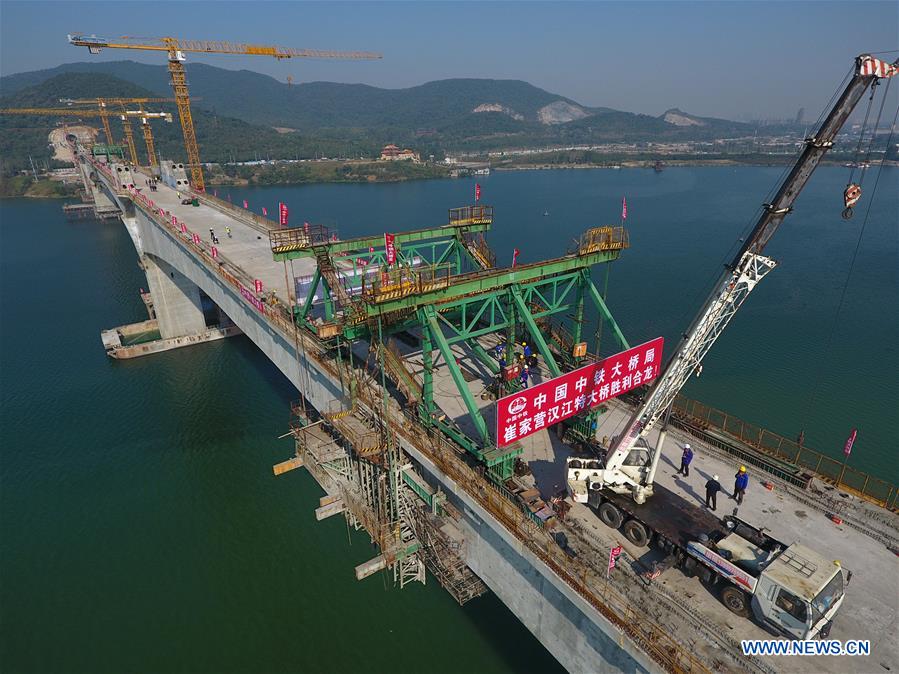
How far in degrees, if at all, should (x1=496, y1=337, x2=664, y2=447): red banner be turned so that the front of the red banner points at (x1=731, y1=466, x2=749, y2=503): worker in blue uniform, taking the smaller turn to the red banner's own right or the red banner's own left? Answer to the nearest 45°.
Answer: approximately 45° to the red banner's own left

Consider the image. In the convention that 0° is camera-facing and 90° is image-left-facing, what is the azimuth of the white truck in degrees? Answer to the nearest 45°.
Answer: approximately 315°

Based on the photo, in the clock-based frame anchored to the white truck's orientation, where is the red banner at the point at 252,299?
The red banner is roughly at 5 o'clock from the white truck.

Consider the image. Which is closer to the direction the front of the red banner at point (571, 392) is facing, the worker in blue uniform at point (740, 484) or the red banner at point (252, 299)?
the worker in blue uniform

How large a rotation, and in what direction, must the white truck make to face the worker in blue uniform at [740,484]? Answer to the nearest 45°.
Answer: approximately 135° to its left

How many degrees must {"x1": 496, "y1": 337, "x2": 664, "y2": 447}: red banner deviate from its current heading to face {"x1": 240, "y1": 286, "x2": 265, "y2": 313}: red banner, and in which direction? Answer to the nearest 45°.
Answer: approximately 180°

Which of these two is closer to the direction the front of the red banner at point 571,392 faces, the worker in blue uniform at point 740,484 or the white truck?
the white truck

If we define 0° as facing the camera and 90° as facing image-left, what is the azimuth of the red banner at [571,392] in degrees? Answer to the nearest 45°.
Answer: approximately 315°

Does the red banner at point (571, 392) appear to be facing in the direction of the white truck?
yes
